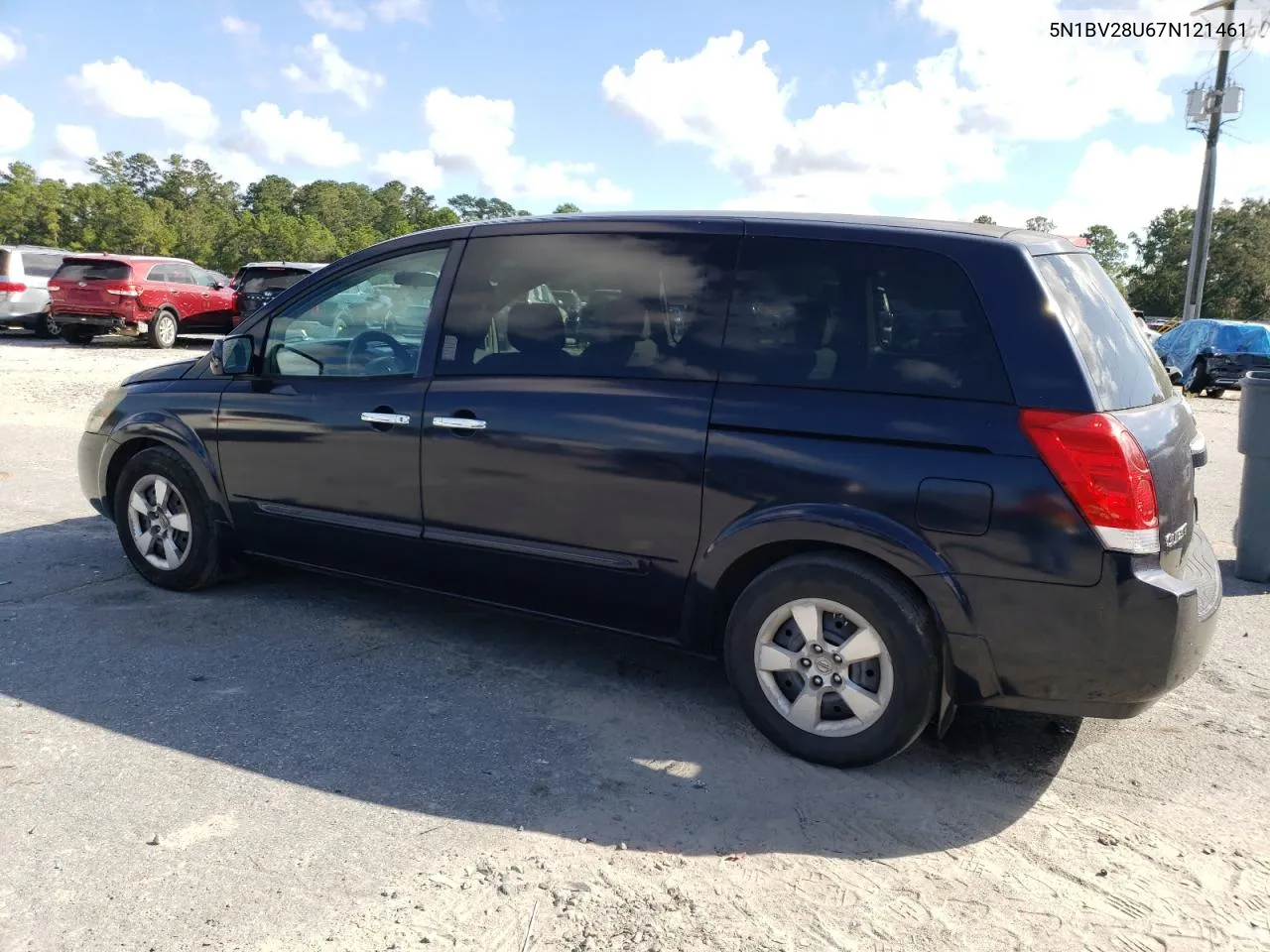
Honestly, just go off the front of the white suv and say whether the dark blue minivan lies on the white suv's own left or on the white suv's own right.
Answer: on the white suv's own right

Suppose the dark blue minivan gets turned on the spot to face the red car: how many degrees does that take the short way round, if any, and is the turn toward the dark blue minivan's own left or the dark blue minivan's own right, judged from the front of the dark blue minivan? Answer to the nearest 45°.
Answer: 0° — it already faces it

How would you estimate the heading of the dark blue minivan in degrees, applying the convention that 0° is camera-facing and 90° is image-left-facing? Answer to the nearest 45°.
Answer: approximately 135°

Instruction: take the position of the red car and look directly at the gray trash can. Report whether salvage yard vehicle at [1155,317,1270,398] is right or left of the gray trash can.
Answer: left

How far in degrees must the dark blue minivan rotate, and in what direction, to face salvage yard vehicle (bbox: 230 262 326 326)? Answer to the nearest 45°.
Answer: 0° — it already faces it

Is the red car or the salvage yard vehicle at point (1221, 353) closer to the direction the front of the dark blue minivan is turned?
the red car

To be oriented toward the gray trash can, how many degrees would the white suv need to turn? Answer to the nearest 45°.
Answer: approximately 135° to its right

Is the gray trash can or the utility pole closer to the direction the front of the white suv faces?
the utility pole

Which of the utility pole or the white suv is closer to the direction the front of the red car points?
the utility pole

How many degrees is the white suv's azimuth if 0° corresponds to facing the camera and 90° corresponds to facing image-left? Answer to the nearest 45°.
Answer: approximately 225°

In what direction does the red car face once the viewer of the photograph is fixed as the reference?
facing away from the viewer and to the right of the viewer
